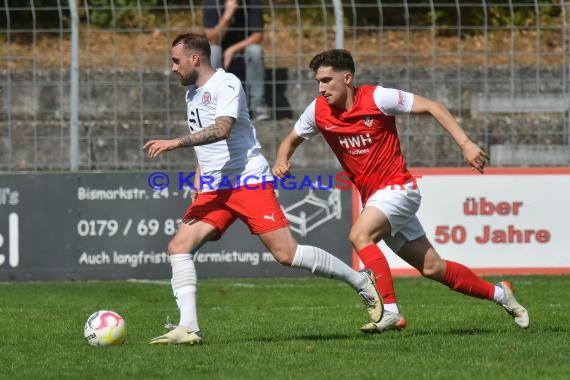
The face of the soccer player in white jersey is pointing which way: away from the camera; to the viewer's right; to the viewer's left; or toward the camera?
to the viewer's left

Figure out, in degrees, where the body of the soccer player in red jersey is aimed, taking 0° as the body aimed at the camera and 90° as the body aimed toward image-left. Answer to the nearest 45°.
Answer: approximately 45°

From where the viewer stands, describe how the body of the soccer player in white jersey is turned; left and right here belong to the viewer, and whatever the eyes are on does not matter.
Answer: facing to the left of the viewer

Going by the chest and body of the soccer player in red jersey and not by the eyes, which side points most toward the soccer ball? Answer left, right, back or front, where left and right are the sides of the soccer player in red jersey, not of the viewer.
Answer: front

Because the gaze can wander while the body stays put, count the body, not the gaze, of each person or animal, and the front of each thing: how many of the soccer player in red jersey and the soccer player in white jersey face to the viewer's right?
0

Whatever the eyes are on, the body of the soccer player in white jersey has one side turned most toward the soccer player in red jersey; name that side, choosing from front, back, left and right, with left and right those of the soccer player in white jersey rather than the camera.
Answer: back
